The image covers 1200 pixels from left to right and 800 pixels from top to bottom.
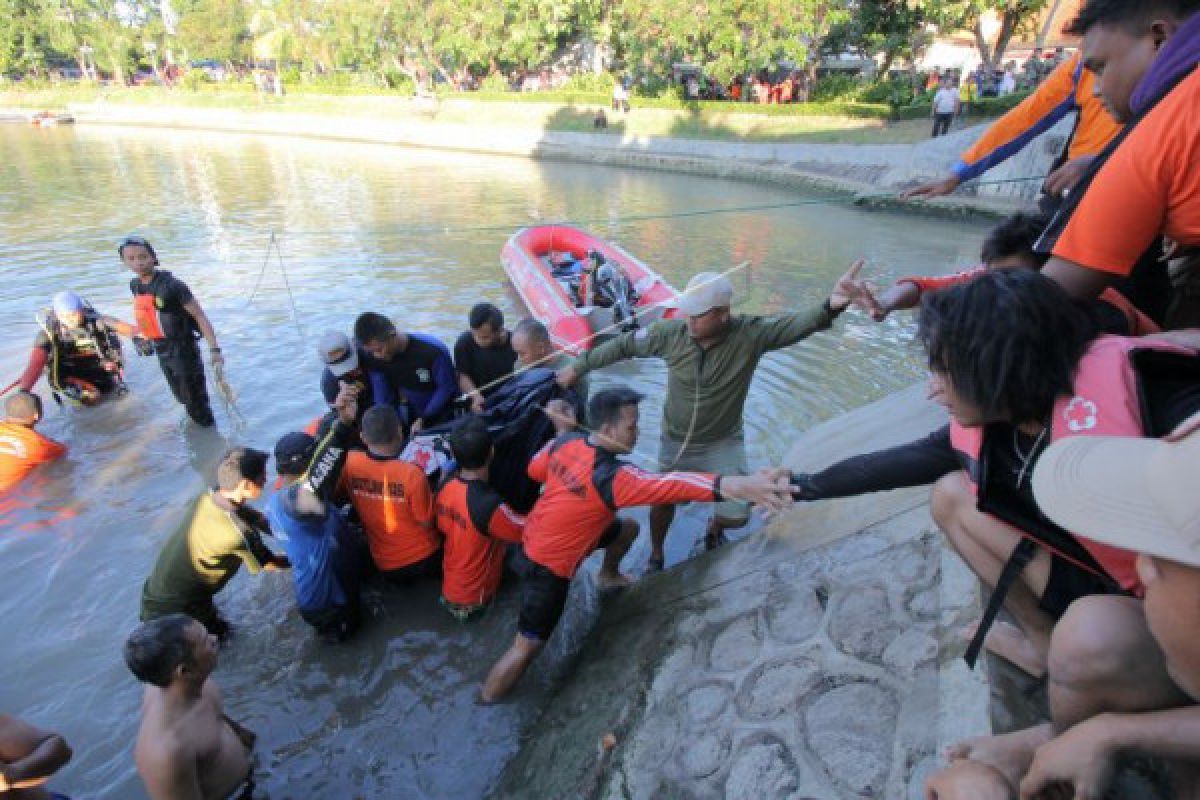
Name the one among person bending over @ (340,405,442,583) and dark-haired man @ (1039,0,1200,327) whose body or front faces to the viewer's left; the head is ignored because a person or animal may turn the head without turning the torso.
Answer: the dark-haired man

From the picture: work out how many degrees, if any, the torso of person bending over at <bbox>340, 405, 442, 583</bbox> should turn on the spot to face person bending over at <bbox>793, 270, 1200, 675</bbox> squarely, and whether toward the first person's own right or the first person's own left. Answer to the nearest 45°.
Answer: approximately 135° to the first person's own right

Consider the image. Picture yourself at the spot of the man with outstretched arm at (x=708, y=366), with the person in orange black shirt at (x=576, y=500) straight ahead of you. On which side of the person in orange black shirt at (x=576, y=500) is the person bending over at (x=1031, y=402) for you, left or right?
left

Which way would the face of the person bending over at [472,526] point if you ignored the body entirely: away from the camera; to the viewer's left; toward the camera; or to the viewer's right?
away from the camera

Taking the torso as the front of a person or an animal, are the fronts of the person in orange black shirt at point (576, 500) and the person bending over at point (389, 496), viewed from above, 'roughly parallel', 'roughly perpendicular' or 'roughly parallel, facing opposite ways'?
roughly perpendicular

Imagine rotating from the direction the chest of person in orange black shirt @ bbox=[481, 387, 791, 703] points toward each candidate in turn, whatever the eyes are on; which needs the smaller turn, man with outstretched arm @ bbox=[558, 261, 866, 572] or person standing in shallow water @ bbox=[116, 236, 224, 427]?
the man with outstretched arm

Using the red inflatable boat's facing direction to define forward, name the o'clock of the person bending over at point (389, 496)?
The person bending over is roughly at 8 o'clock from the red inflatable boat.

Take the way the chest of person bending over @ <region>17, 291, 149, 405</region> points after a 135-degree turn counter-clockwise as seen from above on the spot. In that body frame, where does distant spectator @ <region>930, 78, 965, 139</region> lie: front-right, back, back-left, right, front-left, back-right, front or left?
front-right

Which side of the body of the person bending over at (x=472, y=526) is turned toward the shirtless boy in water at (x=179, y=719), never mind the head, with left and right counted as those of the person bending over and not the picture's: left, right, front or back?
back

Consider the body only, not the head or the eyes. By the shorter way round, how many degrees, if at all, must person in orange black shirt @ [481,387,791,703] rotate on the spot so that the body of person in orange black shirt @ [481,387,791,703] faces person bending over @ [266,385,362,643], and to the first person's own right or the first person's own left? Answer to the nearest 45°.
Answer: approximately 135° to the first person's own left

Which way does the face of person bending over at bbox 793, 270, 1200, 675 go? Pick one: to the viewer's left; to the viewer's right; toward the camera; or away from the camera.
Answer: to the viewer's left

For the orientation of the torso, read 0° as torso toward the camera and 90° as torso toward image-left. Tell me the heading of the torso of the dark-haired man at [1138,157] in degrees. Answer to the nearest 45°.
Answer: approximately 90°
